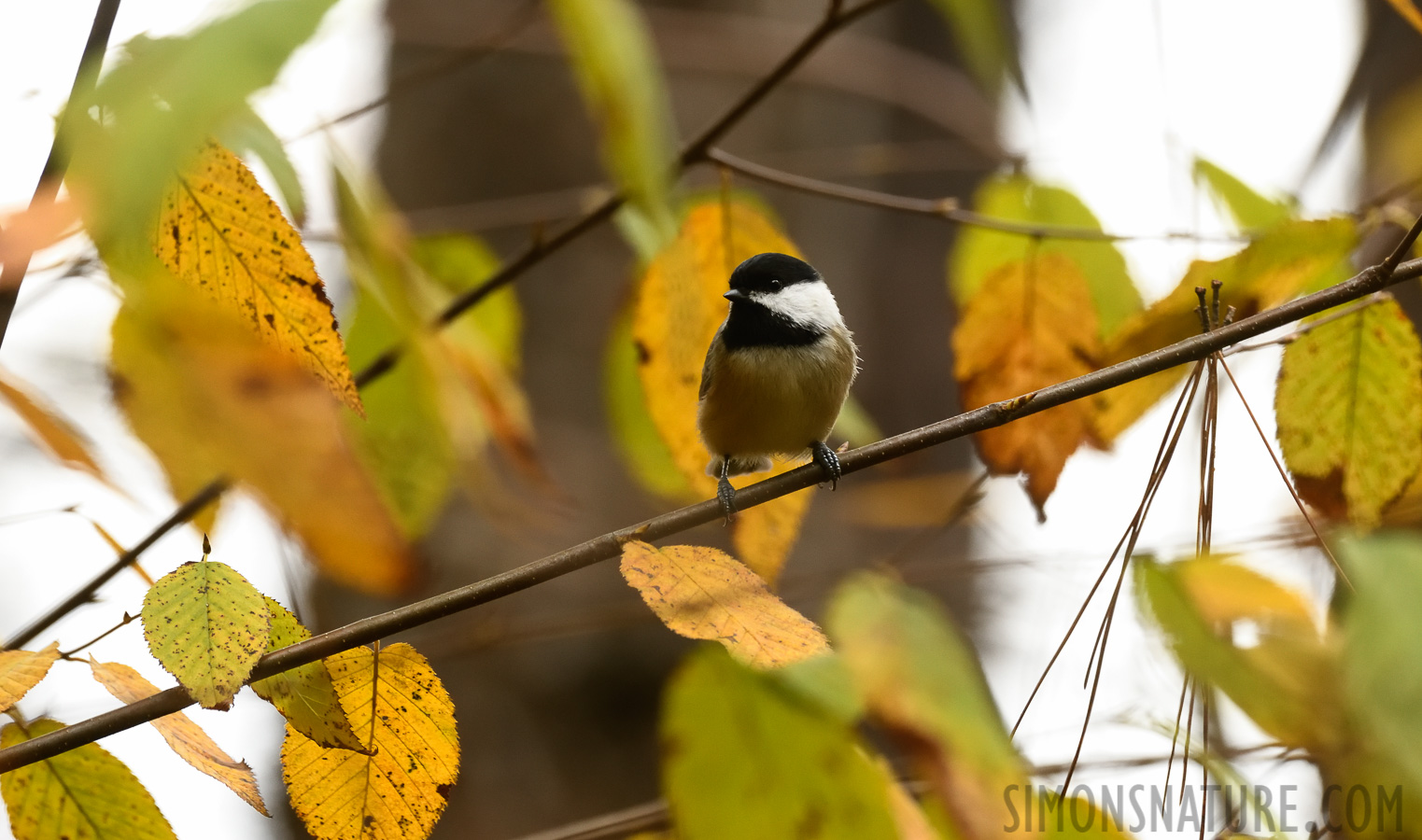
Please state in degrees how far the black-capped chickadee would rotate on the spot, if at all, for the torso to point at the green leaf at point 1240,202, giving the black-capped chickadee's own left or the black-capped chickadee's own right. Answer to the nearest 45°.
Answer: approximately 45° to the black-capped chickadee's own left

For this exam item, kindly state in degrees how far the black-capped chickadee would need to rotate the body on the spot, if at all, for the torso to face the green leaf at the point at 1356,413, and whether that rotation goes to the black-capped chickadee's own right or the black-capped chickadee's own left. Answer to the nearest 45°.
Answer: approximately 45° to the black-capped chickadee's own left

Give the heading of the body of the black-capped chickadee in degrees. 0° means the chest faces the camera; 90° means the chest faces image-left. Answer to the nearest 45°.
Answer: approximately 0°

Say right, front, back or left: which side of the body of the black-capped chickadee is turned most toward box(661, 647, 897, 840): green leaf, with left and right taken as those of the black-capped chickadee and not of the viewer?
front

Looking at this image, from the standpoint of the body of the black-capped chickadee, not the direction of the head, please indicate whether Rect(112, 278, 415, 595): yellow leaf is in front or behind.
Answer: in front

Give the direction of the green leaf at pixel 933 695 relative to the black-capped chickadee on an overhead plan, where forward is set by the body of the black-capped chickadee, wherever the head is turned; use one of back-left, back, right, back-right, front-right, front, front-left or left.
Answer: front

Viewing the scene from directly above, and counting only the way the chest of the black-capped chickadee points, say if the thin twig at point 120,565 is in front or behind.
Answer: in front
